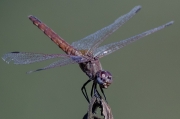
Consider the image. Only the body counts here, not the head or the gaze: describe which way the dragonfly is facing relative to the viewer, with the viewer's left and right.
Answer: facing the viewer and to the right of the viewer
